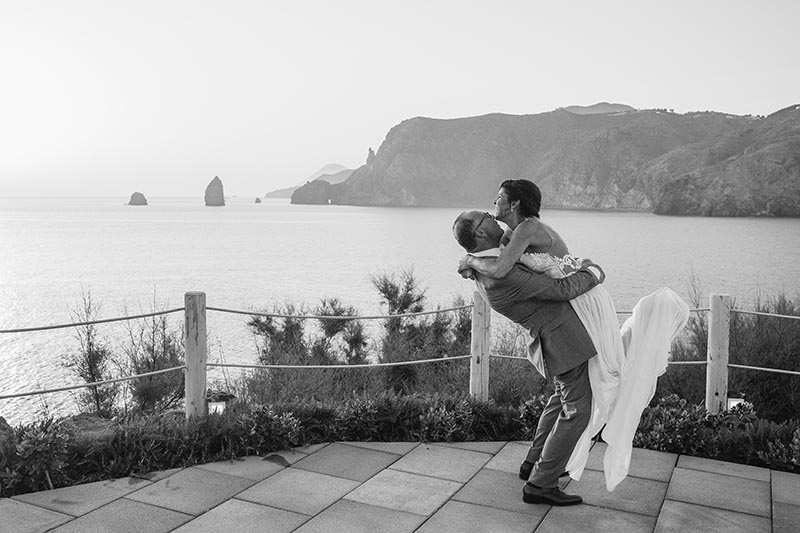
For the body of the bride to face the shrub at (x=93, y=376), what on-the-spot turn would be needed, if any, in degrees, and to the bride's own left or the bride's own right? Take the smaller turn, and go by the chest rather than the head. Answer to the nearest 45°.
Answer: approximately 45° to the bride's own right

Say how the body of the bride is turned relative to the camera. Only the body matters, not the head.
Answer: to the viewer's left

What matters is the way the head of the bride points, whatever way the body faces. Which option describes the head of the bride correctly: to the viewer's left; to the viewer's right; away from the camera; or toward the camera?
to the viewer's left

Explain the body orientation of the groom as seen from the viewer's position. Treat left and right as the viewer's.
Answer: facing to the right of the viewer

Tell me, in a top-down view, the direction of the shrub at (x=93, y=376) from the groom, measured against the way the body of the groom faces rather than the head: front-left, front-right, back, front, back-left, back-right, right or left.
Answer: back-left

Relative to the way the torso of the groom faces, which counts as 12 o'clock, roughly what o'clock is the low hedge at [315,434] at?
The low hedge is roughly at 7 o'clock from the groom.

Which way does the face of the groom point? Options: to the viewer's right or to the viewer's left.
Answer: to the viewer's right
